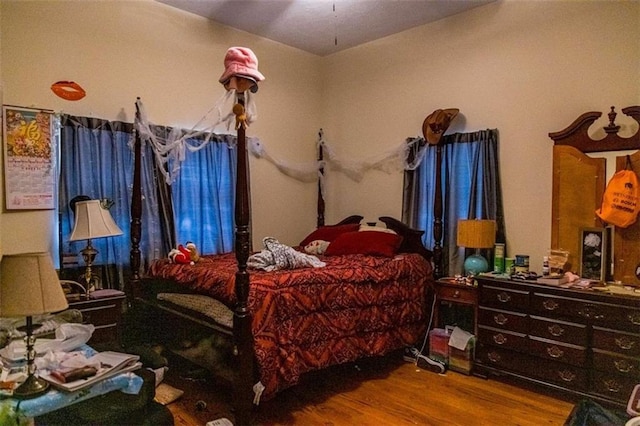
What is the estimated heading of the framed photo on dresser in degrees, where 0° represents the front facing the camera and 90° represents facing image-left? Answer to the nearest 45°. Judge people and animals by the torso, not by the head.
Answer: approximately 45°

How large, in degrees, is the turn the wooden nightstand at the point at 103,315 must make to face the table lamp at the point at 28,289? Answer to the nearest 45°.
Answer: approximately 45° to its right

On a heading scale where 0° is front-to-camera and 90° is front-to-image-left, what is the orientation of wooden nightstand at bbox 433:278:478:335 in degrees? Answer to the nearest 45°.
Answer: approximately 45°

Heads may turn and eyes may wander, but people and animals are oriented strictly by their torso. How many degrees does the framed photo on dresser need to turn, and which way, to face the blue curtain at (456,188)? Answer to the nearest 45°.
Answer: approximately 45° to its right
